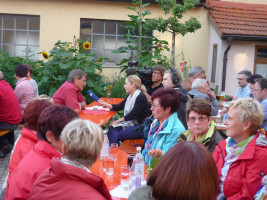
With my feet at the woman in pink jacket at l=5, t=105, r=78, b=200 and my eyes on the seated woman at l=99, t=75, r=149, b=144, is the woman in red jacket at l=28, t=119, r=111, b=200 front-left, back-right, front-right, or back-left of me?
back-right

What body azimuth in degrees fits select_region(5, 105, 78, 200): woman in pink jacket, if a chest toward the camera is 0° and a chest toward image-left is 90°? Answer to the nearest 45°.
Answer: approximately 270°

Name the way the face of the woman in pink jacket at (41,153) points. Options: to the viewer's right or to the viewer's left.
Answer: to the viewer's right

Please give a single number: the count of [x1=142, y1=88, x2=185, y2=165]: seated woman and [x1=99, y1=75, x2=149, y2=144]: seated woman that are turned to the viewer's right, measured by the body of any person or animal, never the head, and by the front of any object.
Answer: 0

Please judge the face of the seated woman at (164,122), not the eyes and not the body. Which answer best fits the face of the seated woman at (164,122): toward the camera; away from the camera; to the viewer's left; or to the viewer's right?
to the viewer's left

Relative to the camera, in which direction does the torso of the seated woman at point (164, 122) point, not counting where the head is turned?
to the viewer's left

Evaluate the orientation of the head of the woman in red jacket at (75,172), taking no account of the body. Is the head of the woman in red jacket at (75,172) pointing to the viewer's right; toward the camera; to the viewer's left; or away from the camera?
away from the camera

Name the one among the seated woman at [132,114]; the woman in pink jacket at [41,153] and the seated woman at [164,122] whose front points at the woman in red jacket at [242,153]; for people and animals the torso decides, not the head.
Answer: the woman in pink jacket

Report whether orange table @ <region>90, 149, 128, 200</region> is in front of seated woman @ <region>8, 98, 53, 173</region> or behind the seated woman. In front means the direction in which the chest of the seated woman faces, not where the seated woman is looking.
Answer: in front

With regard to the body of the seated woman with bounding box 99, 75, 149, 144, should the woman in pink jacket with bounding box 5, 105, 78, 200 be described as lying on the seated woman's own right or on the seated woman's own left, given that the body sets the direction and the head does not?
on the seated woman's own left

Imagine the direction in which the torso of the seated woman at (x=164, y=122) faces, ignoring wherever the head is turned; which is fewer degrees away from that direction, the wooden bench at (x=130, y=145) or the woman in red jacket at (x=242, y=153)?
the wooden bench
